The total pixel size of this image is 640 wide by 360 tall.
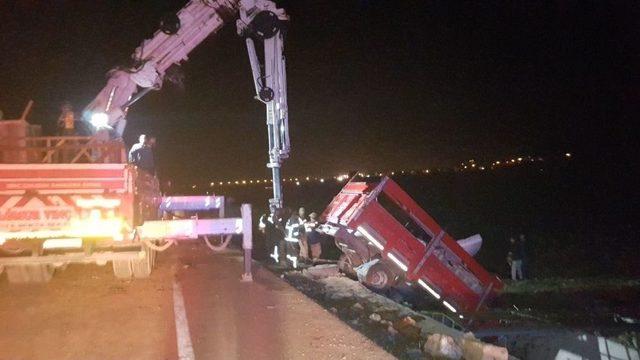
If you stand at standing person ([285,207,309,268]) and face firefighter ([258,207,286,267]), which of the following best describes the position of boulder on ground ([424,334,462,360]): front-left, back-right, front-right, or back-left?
back-left

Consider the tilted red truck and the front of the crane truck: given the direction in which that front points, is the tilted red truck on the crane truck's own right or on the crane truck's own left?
on the crane truck's own right

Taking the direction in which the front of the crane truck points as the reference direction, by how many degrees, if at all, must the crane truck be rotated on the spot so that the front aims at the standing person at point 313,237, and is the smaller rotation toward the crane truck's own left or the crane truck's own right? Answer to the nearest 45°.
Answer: approximately 45° to the crane truck's own right

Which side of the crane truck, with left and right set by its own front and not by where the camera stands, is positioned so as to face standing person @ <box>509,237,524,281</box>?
right

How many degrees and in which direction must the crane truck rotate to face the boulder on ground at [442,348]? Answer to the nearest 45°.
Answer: approximately 135° to its right

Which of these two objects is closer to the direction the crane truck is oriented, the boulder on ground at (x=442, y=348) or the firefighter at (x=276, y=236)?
the firefighter

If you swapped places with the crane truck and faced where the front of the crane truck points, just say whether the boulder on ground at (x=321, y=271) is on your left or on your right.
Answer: on your right

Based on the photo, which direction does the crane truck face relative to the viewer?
away from the camera

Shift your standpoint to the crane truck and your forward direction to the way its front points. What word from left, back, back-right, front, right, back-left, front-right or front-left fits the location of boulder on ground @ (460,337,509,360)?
back-right
